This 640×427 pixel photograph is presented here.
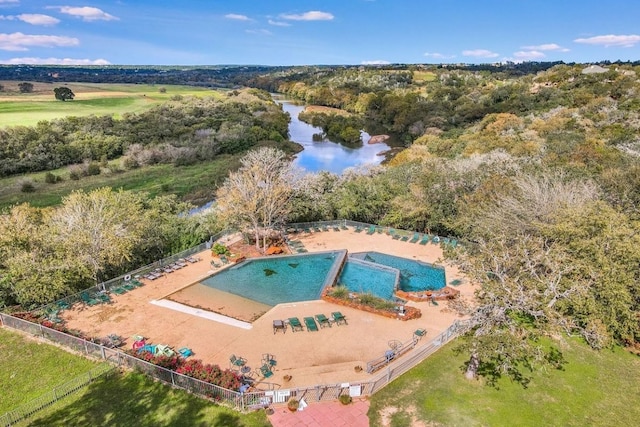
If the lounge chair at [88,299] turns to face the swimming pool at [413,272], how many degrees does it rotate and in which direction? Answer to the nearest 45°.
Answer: approximately 45° to its left

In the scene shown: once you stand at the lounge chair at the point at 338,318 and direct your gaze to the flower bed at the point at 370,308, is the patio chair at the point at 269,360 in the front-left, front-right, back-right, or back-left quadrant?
back-right

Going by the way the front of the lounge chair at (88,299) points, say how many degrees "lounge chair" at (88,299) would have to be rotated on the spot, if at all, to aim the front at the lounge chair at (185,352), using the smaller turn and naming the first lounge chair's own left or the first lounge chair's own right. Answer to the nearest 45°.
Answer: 0° — it already faces it

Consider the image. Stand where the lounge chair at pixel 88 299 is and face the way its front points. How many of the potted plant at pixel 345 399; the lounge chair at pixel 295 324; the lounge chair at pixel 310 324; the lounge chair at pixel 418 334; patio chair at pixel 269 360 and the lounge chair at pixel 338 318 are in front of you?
6

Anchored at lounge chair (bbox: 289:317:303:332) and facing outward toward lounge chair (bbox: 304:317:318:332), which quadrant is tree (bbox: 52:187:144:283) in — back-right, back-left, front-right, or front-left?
back-left

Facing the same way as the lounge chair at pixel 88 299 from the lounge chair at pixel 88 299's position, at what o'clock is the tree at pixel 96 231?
The tree is roughly at 8 o'clock from the lounge chair.

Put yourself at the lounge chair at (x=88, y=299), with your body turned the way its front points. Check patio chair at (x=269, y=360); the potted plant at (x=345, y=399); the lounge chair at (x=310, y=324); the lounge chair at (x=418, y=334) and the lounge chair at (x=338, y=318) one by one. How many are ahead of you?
5

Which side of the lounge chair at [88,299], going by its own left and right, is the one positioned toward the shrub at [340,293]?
front

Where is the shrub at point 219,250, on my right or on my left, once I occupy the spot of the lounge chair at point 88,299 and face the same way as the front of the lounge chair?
on my left

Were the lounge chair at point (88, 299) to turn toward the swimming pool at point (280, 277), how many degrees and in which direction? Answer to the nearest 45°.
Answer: approximately 45° to its left

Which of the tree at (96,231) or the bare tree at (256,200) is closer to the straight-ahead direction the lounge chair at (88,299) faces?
the bare tree

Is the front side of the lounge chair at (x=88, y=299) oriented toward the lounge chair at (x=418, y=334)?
yes

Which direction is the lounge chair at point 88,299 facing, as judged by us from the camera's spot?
facing the viewer and to the right of the viewer

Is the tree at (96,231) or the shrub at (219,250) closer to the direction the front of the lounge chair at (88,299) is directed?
the shrub

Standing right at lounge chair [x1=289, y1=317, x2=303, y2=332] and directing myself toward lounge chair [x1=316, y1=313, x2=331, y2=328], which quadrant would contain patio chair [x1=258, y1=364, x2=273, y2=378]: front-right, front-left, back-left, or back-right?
back-right

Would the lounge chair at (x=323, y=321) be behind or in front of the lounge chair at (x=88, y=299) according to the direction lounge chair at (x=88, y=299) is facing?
in front

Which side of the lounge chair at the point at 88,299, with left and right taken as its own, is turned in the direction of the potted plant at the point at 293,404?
front
